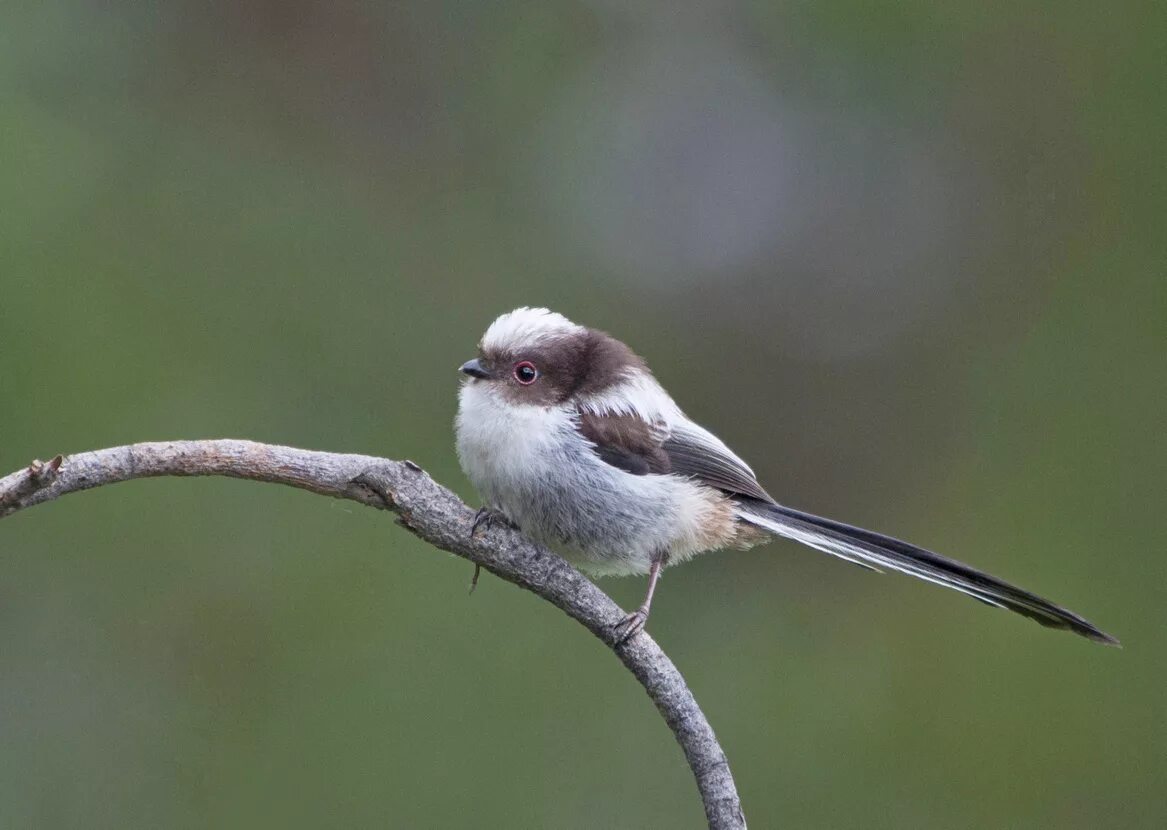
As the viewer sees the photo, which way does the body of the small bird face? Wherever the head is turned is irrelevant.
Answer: to the viewer's left
